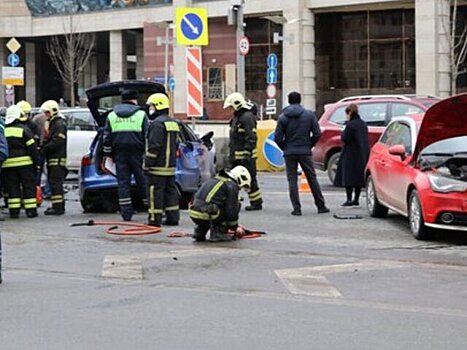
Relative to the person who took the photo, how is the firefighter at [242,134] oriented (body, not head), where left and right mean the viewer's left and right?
facing to the left of the viewer

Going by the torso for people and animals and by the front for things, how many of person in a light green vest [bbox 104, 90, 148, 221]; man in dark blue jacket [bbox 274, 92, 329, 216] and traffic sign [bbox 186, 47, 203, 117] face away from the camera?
2

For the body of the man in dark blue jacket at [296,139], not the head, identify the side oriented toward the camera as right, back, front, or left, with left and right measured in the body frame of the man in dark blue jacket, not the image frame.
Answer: back

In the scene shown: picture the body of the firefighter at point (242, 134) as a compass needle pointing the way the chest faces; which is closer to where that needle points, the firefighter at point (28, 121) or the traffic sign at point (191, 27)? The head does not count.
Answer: the firefighter
